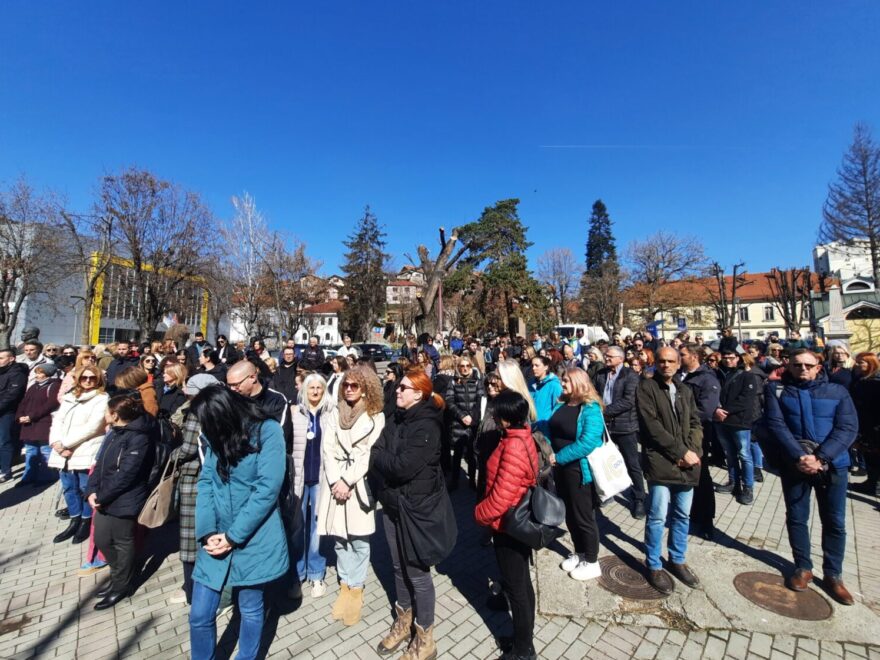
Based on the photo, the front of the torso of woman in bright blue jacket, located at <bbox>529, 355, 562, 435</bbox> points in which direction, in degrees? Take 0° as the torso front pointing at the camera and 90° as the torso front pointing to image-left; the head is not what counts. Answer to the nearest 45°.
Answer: approximately 45°

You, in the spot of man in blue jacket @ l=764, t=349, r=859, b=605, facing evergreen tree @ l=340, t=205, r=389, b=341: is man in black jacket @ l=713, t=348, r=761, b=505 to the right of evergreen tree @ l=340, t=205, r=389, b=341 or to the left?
right

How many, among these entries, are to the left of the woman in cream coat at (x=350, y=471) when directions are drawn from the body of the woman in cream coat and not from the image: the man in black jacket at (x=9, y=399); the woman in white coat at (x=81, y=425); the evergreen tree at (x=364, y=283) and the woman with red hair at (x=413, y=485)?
1

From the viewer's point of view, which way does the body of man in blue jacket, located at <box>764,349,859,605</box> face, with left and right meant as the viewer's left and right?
facing the viewer

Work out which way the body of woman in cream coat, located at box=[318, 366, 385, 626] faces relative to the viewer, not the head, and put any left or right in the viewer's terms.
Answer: facing the viewer and to the left of the viewer

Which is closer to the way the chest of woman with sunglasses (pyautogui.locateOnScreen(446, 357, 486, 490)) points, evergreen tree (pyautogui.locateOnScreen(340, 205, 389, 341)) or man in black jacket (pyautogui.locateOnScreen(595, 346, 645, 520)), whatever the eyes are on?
the man in black jacket

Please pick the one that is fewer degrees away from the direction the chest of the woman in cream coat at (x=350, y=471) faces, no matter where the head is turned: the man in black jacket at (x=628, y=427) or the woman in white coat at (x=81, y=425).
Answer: the woman in white coat

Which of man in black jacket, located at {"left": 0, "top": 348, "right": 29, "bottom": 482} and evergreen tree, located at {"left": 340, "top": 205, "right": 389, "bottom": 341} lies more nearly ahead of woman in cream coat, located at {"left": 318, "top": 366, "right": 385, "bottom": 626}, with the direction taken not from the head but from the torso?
the man in black jacket

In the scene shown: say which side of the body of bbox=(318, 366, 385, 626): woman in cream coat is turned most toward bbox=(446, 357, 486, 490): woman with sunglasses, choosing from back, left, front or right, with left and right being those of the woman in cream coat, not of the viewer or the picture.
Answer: back

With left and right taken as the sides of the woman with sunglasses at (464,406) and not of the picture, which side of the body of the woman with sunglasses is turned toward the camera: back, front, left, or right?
front

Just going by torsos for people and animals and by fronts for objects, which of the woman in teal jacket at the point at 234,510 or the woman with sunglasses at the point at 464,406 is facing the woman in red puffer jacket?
the woman with sunglasses

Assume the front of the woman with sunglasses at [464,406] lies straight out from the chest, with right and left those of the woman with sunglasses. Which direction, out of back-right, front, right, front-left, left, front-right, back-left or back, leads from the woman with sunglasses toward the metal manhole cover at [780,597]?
front-left
